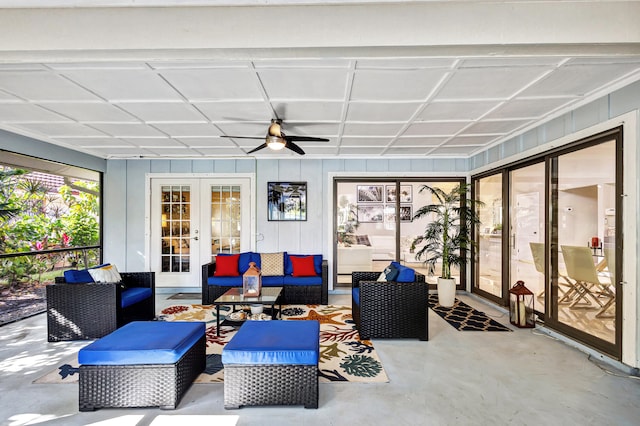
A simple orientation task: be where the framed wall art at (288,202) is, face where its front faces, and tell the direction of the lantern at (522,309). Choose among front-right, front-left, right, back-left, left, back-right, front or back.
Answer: front-left

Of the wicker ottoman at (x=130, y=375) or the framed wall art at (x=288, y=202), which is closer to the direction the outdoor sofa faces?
the wicker ottoman

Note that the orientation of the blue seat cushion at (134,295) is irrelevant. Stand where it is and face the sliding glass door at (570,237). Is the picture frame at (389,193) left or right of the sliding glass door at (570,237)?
left

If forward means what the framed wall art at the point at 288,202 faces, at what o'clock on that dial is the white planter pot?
The white planter pot is roughly at 10 o'clock from the framed wall art.

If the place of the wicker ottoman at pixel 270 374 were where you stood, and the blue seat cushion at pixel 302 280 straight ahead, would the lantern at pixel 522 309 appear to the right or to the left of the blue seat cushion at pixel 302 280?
right

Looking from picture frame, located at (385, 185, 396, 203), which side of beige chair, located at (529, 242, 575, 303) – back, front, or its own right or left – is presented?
back

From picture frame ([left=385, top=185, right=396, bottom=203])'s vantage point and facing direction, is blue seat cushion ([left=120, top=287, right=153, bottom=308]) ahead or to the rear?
ahead

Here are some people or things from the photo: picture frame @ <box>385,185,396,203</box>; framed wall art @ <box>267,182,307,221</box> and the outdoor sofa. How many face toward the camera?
3

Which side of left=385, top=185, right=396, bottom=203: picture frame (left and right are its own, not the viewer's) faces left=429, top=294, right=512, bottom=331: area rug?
front
